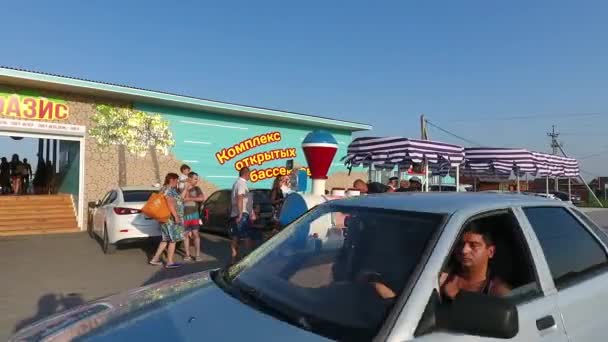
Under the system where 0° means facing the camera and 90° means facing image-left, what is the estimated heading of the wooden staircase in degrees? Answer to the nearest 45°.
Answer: approximately 0°

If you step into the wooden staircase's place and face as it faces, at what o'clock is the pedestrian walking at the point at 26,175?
The pedestrian walking is roughly at 6 o'clock from the wooden staircase.

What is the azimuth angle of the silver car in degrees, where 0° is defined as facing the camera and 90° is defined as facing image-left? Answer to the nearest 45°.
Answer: approximately 45°

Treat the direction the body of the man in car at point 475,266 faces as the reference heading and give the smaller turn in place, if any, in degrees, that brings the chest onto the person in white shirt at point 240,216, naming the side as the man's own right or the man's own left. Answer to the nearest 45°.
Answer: approximately 90° to the man's own right

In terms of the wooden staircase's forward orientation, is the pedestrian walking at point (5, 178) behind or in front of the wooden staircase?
behind

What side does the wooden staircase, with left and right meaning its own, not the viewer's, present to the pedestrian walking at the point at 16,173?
back
